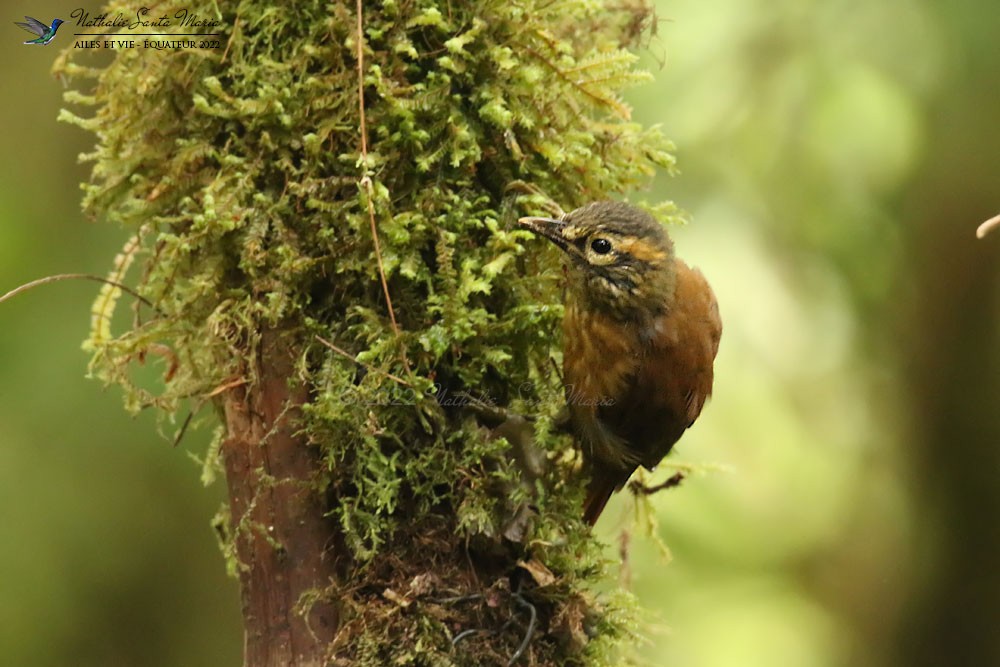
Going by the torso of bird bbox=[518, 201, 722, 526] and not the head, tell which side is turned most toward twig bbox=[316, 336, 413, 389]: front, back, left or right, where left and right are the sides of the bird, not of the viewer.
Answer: front

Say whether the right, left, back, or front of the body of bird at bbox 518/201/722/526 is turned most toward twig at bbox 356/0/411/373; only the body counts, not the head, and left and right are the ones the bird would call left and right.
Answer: front

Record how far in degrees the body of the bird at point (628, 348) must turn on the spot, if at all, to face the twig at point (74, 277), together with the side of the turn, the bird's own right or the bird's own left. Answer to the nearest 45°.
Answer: approximately 45° to the bird's own right

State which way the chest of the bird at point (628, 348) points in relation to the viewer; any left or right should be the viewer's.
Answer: facing the viewer and to the left of the viewer
